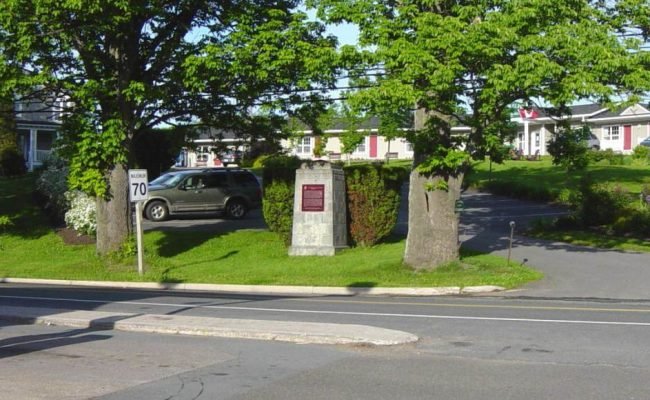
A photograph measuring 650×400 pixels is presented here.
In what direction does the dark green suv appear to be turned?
to the viewer's left

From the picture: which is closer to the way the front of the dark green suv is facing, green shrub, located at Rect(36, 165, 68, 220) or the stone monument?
the green shrub

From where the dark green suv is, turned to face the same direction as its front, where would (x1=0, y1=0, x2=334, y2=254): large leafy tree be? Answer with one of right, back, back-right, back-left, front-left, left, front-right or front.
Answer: left

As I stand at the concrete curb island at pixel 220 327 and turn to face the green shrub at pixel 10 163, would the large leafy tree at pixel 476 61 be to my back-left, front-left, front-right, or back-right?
front-right

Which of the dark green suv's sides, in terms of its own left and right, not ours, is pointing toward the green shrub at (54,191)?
front

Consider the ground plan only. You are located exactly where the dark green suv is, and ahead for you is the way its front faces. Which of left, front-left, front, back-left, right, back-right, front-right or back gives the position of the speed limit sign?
left

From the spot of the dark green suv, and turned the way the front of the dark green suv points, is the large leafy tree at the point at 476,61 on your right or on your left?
on your left

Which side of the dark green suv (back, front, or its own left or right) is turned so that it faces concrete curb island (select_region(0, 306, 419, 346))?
left

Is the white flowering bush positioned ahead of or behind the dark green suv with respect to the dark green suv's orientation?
ahead

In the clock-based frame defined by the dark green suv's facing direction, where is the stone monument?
The stone monument is roughly at 8 o'clock from the dark green suv.
